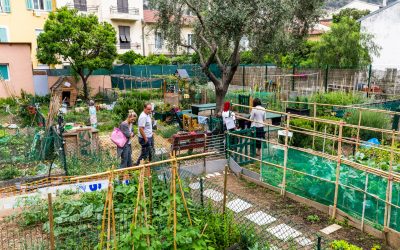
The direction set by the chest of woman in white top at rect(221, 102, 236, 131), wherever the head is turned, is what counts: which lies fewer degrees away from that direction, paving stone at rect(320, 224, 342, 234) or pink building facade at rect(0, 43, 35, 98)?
the pink building facade

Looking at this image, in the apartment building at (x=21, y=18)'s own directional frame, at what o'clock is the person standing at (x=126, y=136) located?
The person standing is roughly at 12 o'clock from the apartment building.

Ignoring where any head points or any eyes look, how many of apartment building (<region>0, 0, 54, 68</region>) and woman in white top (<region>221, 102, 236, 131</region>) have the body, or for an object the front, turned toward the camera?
1

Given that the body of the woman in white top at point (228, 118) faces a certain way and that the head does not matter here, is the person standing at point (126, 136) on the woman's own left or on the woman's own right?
on the woman's own left

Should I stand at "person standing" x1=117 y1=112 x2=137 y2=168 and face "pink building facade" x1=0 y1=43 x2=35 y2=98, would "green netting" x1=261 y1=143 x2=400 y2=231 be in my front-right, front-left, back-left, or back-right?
back-right
